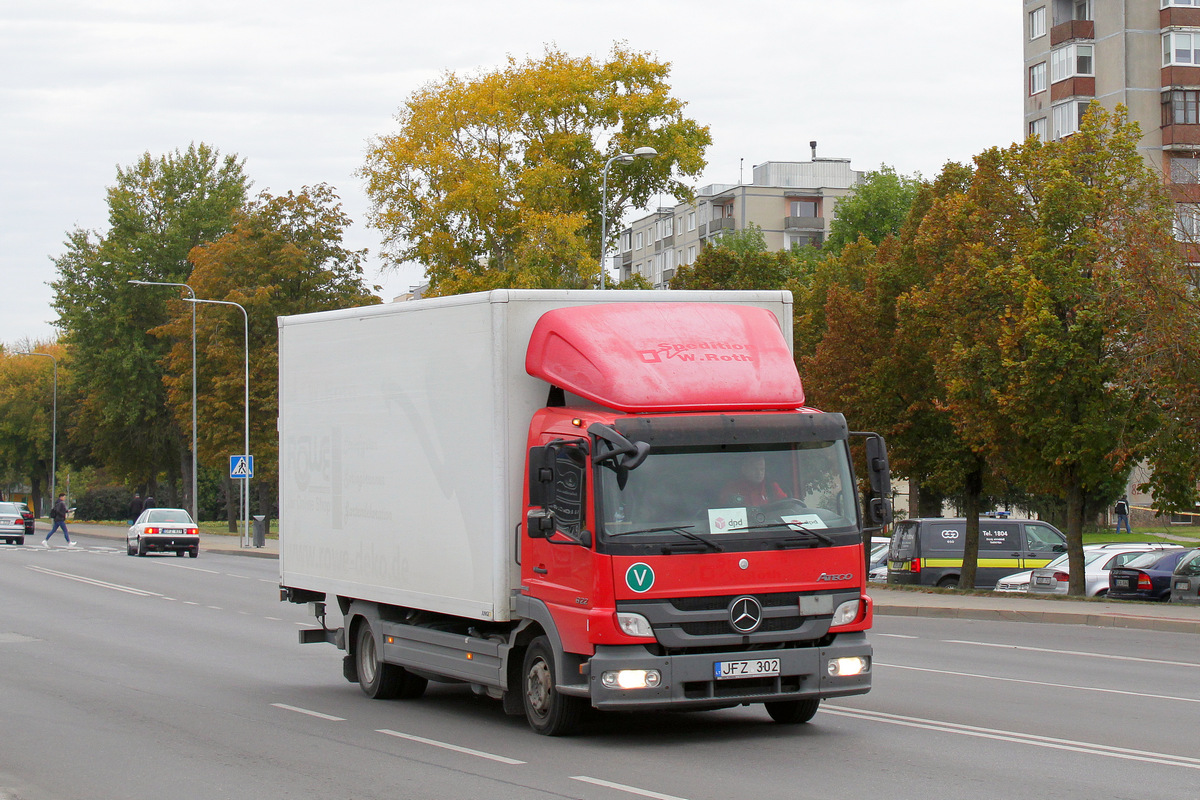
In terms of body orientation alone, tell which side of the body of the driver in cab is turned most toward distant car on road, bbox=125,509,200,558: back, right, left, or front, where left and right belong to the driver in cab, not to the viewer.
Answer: back

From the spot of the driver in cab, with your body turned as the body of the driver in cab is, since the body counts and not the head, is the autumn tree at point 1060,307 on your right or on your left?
on your left

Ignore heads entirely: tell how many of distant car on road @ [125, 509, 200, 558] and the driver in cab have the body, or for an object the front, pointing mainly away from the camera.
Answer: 1

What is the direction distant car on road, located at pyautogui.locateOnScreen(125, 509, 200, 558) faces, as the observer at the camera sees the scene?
facing away from the viewer

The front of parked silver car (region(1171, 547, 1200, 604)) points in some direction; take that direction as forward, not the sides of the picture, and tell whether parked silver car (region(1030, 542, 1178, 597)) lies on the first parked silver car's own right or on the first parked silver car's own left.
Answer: on the first parked silver car's own left

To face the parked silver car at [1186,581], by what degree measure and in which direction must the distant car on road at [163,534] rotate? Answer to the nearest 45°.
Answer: approximately 135° to its right

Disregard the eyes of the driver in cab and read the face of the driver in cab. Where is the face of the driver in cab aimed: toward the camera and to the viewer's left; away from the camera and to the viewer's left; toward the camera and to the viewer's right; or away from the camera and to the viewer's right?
toward the camera and to the viewer's right

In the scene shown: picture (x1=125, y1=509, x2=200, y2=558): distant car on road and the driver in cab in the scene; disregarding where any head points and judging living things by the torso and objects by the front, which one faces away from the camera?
the distant car on road

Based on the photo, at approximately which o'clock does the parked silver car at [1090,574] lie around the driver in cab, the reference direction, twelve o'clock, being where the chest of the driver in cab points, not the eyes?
The parked silver car is roughly at 8 o'clock from the driver in cab.

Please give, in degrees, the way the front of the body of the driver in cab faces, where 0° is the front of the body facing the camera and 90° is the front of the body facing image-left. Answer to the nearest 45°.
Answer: approximately 315°

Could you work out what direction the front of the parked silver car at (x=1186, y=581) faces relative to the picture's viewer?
facing away from the viewer and to the right of the viewer
